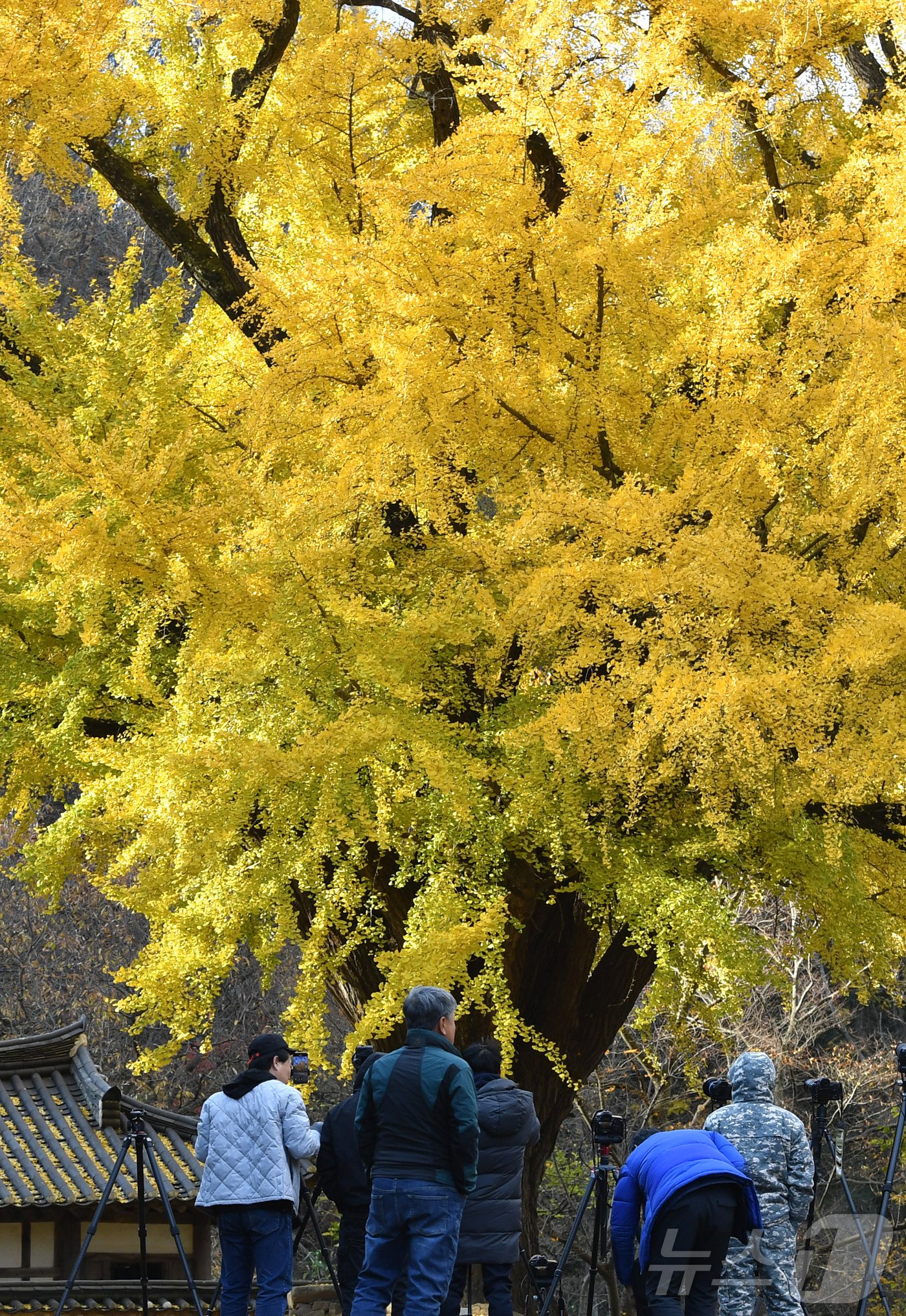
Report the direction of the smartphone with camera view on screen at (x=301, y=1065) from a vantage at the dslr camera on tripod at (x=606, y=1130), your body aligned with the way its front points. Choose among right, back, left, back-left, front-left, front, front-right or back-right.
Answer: front-left

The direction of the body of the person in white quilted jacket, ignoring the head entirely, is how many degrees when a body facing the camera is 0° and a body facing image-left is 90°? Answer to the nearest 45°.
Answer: approximately 225°

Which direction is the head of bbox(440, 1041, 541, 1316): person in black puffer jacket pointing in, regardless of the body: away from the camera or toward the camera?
away from the camera

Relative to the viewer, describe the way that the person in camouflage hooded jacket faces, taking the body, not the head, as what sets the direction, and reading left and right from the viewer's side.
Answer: facing away from the viewer

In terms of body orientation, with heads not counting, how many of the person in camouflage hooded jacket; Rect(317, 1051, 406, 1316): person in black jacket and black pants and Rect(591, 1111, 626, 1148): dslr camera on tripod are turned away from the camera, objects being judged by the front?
3

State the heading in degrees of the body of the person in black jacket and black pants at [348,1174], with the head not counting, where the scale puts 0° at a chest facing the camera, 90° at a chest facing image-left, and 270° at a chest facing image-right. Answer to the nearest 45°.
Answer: approximately 180°

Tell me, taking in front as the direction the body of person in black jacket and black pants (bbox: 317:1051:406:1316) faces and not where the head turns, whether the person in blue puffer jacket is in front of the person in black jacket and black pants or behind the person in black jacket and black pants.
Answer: behind

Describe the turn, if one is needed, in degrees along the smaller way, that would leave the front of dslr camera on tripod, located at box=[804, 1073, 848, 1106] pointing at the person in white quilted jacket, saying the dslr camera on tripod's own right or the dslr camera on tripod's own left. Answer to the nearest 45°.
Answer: approximately 90° to the dslr camera on tripod's own left

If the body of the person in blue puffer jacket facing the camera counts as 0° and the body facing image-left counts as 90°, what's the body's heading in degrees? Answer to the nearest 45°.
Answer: approximately 135°

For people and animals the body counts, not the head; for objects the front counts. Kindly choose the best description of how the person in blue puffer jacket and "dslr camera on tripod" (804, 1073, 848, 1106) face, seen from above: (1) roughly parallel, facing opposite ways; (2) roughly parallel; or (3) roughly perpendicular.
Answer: roughly parallel

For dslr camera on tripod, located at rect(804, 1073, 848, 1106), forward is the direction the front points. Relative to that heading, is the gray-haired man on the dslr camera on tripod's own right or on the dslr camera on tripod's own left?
on the dslr camera on tripod's own left

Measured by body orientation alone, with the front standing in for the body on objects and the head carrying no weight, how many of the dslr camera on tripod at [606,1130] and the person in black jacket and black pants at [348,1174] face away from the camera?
2

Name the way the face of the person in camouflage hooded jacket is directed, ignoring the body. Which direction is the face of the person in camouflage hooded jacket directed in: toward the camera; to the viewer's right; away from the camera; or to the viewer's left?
away from the camera
